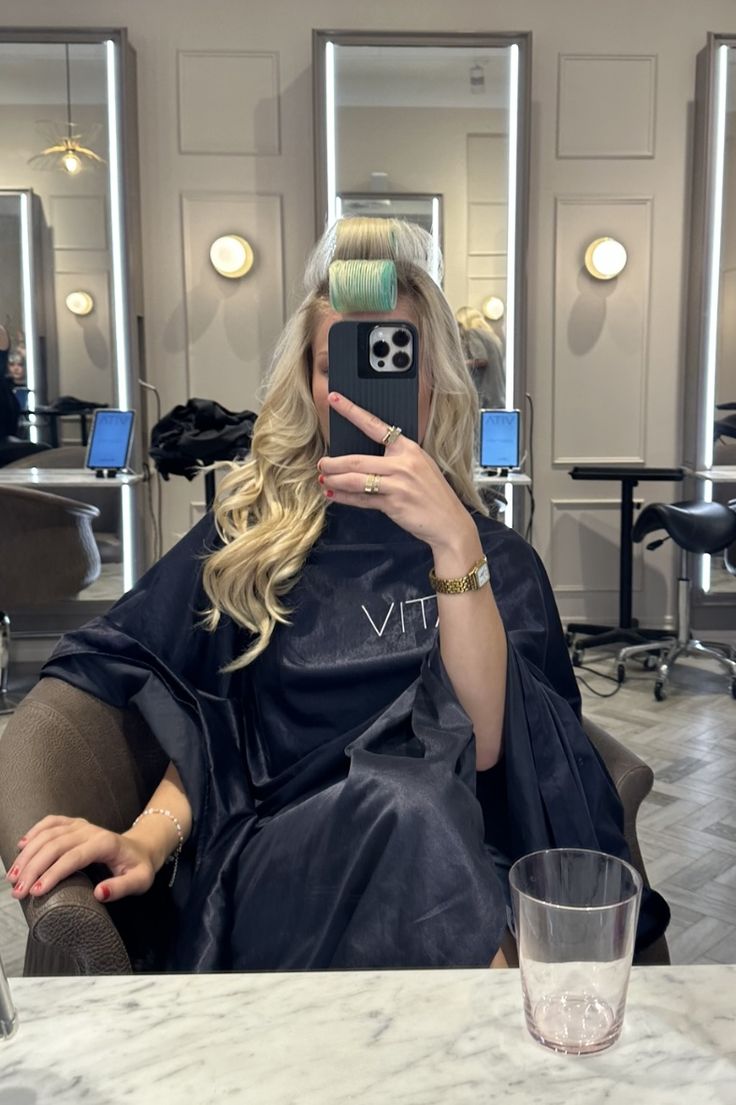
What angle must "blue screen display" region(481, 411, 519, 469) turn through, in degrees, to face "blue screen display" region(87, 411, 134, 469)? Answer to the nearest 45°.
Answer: approximately 90° to its right

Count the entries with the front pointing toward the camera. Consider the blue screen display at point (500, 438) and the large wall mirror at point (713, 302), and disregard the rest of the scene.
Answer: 2

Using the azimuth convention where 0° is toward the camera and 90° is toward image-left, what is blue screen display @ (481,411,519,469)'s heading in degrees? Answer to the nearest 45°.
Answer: approximately 0°

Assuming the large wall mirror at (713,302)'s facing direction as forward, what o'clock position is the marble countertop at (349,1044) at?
The marble countertop is roughly at 12 o'clock from the large wall mirror.

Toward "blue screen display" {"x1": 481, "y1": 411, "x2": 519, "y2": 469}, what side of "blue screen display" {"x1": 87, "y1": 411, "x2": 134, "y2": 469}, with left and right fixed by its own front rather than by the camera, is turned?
left

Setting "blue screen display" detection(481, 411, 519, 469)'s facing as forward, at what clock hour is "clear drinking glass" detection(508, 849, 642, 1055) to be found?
The clear drinking glass is roughly at 12 o'clock from the blue screen display.
